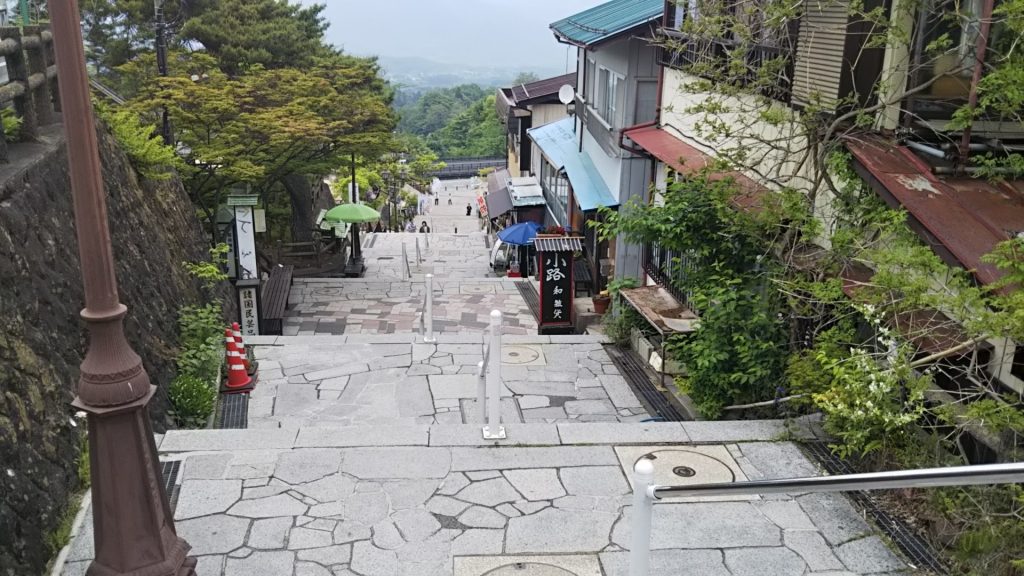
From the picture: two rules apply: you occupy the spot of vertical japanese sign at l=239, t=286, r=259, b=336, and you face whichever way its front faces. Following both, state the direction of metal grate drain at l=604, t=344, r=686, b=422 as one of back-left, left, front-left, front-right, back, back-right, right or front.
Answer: front-left

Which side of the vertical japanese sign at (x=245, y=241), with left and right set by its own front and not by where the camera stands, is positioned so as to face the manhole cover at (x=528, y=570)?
front

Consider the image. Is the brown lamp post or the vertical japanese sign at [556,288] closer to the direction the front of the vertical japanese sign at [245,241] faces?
the brown lamp post

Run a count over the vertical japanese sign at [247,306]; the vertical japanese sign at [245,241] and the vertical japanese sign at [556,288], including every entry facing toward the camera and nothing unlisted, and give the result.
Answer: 3

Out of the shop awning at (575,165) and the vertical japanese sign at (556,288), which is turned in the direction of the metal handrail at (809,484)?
the vertical japanese sign

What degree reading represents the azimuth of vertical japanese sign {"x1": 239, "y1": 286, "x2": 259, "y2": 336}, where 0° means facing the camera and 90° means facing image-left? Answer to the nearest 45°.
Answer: approximately 0°

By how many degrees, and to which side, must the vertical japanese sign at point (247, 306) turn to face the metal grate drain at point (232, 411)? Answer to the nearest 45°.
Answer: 0° — it already faces it

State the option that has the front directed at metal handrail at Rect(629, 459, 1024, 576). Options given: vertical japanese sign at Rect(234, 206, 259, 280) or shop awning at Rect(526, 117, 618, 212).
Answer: the vertical japanese sign

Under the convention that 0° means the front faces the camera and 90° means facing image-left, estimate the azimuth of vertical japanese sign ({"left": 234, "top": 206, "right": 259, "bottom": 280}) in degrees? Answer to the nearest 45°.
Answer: approximately 0°

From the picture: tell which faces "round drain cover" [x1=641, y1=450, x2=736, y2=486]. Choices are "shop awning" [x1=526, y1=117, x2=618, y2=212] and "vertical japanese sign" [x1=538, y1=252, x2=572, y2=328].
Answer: the vertical japanese sign
